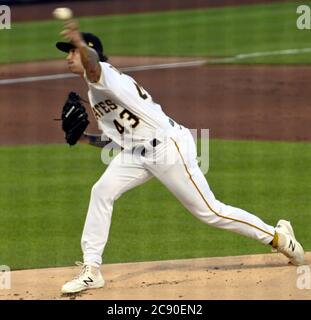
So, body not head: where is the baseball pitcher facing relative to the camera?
to the viewer's left
